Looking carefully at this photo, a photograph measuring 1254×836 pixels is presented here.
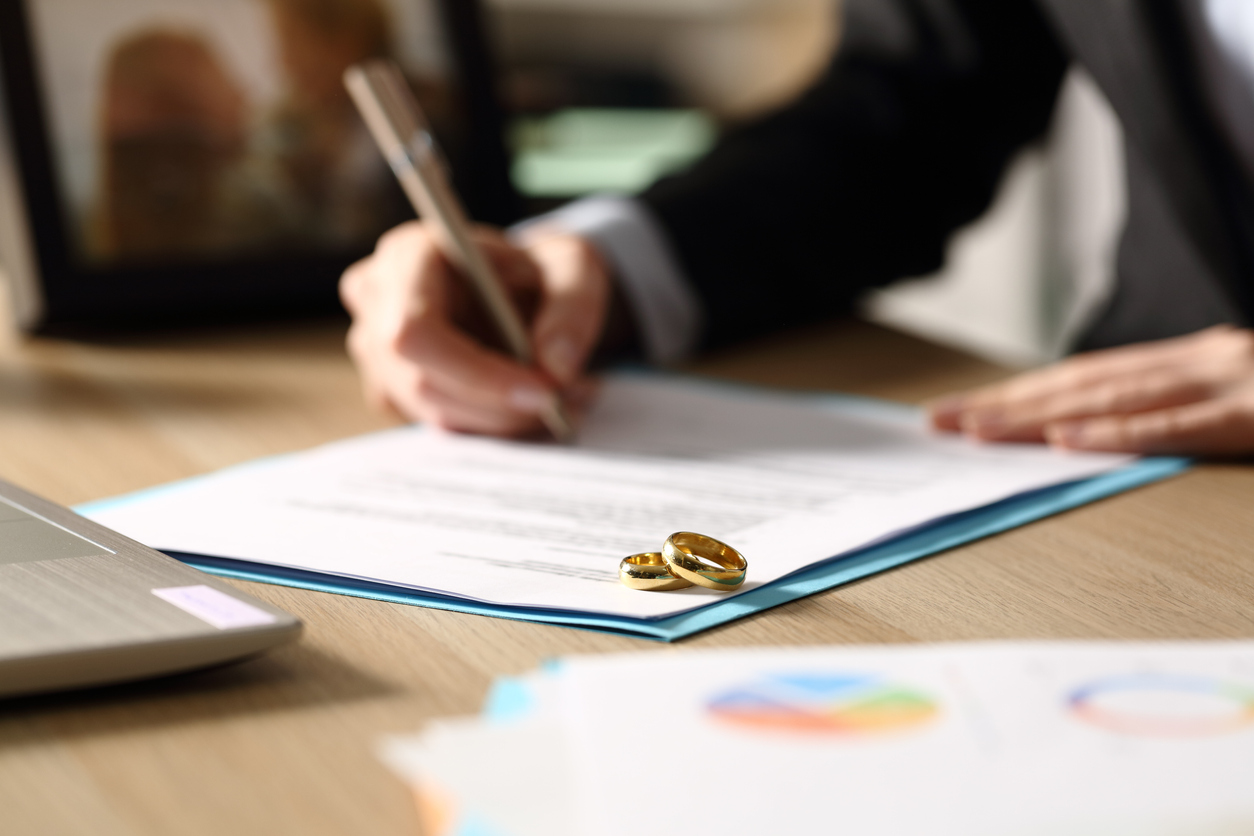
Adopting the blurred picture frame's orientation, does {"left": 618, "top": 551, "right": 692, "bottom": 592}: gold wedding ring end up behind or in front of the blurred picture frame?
in front

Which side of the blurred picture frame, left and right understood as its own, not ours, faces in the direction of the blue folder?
front

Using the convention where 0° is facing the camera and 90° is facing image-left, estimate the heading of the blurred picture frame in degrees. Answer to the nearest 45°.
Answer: approximately 0°
